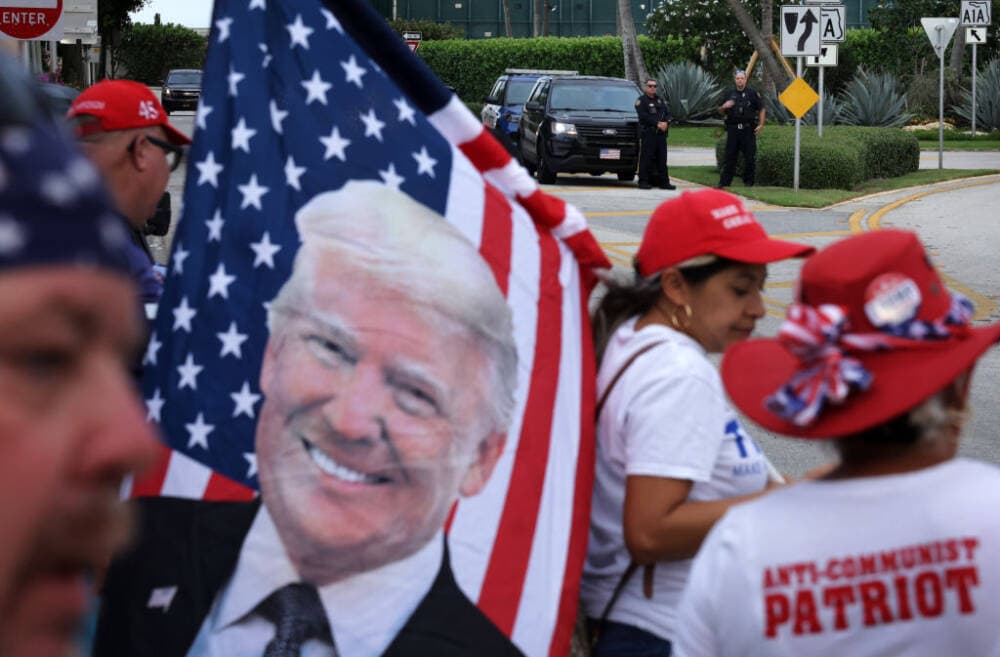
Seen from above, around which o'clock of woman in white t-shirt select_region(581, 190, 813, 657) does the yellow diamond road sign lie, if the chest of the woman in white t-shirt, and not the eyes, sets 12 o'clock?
The yellow diamond road sign is roughly at 9 o'clock from the woman in white t-shirt.

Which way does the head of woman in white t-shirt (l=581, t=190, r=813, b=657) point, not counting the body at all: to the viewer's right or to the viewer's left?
to the viewer's right

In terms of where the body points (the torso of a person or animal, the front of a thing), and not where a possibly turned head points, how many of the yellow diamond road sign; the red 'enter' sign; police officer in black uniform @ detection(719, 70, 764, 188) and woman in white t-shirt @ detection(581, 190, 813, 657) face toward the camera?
3

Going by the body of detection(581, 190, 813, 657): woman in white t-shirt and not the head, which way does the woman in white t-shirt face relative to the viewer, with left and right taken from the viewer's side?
facing to the right of the viewer

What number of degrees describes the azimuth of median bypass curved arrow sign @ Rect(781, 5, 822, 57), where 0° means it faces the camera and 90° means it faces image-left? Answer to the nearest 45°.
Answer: approximately 0°

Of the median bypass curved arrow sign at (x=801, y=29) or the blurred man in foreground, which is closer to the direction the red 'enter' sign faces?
the blurred man in foreground

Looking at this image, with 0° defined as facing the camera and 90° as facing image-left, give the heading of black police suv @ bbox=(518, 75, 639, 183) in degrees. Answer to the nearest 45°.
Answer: approximately 315°

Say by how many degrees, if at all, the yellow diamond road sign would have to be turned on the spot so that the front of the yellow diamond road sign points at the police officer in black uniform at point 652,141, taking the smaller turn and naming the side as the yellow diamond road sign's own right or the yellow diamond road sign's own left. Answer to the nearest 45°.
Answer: approximately 135° to the yellow diamond road sign's own right

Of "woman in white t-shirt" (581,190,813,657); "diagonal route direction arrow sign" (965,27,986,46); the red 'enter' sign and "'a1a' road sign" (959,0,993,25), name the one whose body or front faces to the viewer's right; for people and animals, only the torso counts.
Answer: the woman in white t-shirt

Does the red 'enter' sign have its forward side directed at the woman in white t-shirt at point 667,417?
yes
